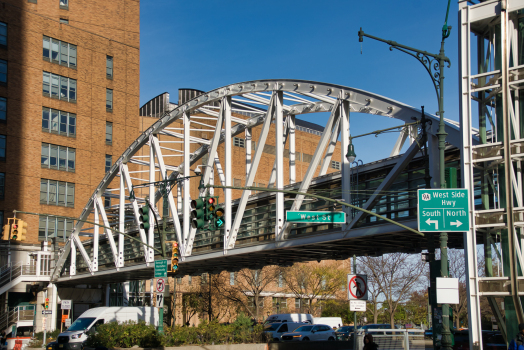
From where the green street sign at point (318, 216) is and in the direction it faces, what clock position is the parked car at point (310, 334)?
The parked car is roughly at 6 o'clock from the green street sign.

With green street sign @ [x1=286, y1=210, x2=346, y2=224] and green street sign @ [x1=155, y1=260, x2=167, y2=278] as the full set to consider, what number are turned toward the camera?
2

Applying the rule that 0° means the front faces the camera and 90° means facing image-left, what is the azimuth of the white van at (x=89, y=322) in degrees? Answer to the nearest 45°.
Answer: approximately 45°

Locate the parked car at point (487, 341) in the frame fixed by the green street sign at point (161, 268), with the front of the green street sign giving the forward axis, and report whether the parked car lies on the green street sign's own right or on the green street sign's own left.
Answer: on the green street sign's own left

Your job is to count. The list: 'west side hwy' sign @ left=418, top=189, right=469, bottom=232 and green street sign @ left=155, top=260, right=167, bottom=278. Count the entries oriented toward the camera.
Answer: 2

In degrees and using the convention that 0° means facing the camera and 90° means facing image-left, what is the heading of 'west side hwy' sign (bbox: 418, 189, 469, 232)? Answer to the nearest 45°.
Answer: approximately 0°

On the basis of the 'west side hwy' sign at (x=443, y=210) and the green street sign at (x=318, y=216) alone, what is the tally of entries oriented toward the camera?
2

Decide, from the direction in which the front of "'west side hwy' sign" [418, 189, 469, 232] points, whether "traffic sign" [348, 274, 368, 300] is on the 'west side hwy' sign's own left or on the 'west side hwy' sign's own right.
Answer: on the 'west side hwy' sign's own right
